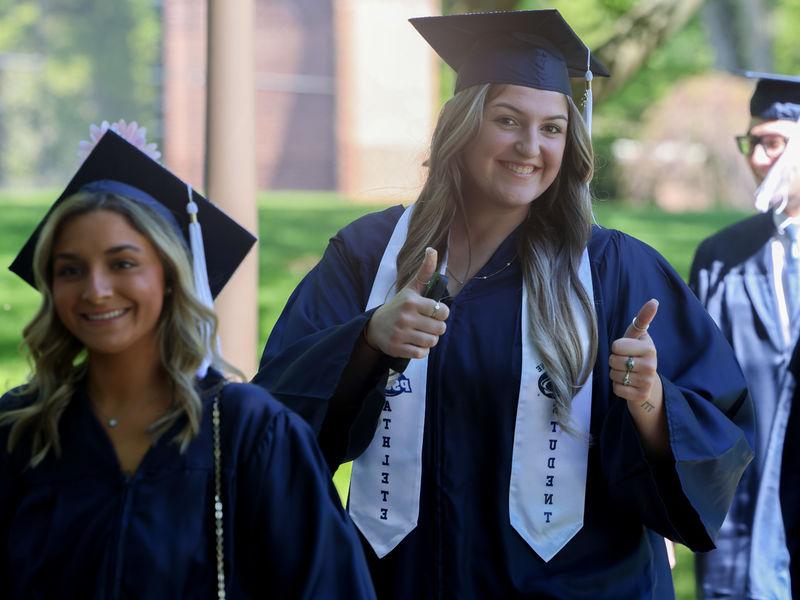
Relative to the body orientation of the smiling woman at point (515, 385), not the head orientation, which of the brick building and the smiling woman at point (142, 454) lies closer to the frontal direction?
the smiling woman

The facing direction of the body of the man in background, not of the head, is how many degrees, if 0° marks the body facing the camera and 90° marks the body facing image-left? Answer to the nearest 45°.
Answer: approximately 0°

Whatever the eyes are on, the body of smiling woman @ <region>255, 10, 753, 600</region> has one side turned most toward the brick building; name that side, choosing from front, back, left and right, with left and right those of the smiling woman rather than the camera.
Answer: back

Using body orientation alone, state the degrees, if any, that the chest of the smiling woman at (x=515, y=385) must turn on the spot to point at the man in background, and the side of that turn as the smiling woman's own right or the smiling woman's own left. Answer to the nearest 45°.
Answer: approximately 135° to the smiling woman's own left

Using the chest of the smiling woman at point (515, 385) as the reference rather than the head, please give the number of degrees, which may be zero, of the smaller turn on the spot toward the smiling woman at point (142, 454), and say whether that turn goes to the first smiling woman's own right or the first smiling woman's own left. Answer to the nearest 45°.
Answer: approximately 45° to the first smiling woman's own right

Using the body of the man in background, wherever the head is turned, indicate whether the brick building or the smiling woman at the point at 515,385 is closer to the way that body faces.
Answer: the smiling woman

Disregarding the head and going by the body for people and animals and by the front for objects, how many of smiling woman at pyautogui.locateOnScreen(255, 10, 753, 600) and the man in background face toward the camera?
2

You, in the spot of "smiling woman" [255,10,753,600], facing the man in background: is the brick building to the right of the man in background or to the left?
left

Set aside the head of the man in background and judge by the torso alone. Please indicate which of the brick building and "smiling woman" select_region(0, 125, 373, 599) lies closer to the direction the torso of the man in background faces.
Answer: the smiling woman
